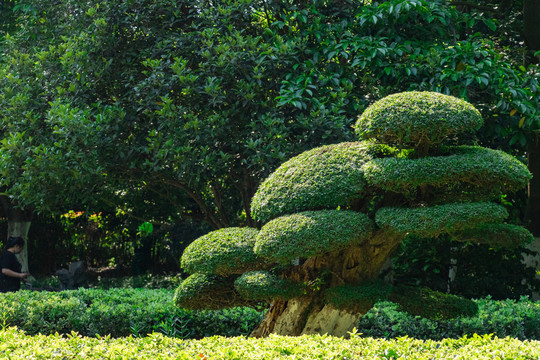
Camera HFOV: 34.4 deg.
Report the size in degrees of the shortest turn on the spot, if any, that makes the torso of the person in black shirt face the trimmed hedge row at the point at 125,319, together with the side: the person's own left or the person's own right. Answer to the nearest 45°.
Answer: approximately 45° to the person's own right

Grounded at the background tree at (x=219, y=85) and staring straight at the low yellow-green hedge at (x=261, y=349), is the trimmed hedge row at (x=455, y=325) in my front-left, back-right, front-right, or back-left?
front-left

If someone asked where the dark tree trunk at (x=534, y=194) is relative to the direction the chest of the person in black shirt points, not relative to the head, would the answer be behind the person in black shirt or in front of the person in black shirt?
in front

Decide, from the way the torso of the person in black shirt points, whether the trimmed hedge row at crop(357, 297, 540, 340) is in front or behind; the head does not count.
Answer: in front

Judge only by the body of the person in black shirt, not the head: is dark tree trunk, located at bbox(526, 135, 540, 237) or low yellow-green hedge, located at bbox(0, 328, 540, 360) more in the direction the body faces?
the dark tree trunk

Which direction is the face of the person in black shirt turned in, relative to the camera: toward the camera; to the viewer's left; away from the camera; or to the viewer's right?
to the viewer's right

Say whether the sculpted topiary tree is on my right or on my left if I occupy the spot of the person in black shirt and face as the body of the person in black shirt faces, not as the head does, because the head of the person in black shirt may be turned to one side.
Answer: on my right

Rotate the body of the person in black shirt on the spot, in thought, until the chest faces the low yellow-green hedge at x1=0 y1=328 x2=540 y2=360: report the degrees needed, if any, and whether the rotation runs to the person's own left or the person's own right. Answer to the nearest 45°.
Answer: approximately 90° to the person's own right

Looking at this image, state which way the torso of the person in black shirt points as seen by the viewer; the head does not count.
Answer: to the viewer's right
